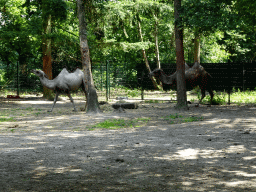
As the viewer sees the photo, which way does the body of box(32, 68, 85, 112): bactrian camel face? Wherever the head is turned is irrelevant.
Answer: to the viewer's left
